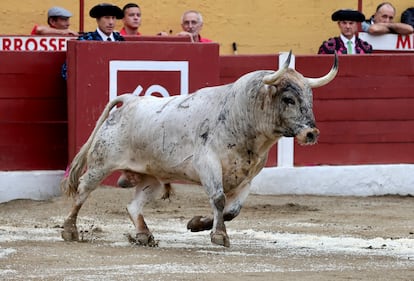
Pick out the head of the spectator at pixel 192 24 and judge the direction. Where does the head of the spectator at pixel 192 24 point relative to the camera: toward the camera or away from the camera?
toward the camera

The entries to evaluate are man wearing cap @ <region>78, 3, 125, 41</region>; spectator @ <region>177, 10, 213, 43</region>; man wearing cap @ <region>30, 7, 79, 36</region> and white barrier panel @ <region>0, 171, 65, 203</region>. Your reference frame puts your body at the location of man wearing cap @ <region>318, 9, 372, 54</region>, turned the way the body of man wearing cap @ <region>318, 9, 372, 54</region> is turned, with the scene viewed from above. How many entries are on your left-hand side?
0

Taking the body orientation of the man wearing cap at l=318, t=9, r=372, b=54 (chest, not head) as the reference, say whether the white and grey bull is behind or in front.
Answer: in front

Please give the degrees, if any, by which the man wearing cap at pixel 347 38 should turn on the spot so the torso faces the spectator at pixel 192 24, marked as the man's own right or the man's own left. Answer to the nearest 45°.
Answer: approximately 90° to the man's own right

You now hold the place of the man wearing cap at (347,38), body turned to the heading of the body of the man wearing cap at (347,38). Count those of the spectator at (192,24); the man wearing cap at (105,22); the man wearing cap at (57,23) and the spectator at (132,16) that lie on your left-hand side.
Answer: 0

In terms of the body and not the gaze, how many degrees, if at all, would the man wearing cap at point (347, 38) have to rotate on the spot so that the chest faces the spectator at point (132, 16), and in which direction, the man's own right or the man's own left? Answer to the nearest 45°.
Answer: approximately 90° to the man's own right

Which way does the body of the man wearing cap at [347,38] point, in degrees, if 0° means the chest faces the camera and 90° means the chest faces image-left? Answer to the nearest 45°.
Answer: approximately 0°

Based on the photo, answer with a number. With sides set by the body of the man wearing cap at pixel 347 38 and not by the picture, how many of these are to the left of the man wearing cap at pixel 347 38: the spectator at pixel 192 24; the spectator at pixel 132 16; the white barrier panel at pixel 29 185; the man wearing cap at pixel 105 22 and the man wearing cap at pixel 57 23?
0

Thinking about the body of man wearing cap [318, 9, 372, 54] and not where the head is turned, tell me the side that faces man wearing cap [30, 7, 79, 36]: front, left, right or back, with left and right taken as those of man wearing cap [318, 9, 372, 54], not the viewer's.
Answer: right

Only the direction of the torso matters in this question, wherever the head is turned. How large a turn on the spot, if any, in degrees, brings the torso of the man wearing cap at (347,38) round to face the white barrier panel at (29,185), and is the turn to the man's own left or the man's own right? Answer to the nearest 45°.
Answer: approximately 45° to the man's own right

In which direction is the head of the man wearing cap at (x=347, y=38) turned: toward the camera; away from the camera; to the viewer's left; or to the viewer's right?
toward the camera

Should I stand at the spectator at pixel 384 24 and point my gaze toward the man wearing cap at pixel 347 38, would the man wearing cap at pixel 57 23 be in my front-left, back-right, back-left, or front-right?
front-right

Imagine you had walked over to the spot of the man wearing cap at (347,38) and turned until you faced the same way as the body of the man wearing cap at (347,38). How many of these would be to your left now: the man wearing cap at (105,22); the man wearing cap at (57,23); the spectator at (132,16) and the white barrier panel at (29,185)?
0
